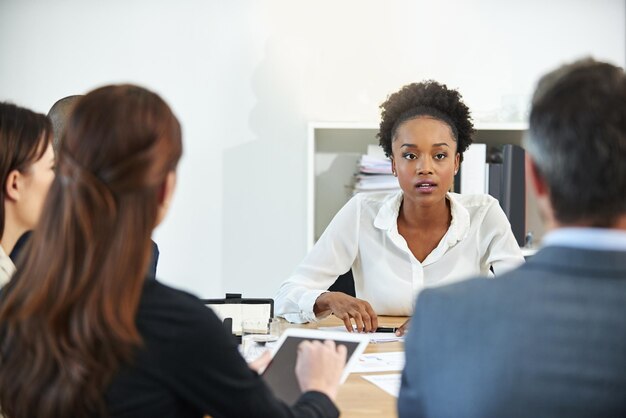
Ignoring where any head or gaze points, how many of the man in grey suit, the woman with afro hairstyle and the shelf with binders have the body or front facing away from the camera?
1

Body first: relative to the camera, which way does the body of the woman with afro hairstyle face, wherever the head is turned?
toward the camera

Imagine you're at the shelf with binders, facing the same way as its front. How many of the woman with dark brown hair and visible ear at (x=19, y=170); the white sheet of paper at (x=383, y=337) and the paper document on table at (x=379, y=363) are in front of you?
3

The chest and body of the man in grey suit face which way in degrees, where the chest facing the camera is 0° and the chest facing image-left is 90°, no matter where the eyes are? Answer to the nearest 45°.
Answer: approximately 180°

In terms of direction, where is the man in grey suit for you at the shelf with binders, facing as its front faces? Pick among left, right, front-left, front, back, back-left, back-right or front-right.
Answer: front

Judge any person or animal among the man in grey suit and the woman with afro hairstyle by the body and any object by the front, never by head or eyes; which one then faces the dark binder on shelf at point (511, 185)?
the man in grey suit

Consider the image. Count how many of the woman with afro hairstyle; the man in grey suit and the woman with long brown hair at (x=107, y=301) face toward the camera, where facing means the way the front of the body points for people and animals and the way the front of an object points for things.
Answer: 1

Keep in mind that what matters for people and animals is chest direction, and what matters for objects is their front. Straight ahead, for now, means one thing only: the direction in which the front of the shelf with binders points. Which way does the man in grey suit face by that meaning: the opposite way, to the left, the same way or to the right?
the opposite way

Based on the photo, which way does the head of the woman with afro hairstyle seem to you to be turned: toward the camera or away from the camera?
toward the camera

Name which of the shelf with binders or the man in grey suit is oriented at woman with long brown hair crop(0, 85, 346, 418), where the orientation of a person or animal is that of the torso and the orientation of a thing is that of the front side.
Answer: the shelf with binders

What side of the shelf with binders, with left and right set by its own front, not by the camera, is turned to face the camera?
front

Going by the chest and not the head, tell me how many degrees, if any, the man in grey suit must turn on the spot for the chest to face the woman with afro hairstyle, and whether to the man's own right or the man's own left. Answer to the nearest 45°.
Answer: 0° — they already face them

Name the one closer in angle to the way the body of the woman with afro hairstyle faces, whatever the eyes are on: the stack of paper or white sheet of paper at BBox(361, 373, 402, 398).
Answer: the white sheet of paper

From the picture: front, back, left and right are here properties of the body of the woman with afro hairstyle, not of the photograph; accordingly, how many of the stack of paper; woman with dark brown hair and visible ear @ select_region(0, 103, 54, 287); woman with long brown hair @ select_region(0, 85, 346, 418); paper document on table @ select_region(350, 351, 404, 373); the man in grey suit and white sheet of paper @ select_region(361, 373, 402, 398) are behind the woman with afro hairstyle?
1

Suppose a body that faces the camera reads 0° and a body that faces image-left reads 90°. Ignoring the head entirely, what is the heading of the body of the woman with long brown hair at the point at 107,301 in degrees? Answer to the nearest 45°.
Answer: approximately 225°

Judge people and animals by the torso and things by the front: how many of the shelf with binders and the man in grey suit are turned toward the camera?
1

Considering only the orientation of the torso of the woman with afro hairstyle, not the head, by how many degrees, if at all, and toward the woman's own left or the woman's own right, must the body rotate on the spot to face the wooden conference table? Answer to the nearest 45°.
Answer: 0° — they already face it

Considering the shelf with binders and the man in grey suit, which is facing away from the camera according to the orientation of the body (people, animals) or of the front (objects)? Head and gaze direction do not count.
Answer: the man in grey suit

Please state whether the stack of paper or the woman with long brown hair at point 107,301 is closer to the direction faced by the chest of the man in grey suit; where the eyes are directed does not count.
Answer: the stack of paper
